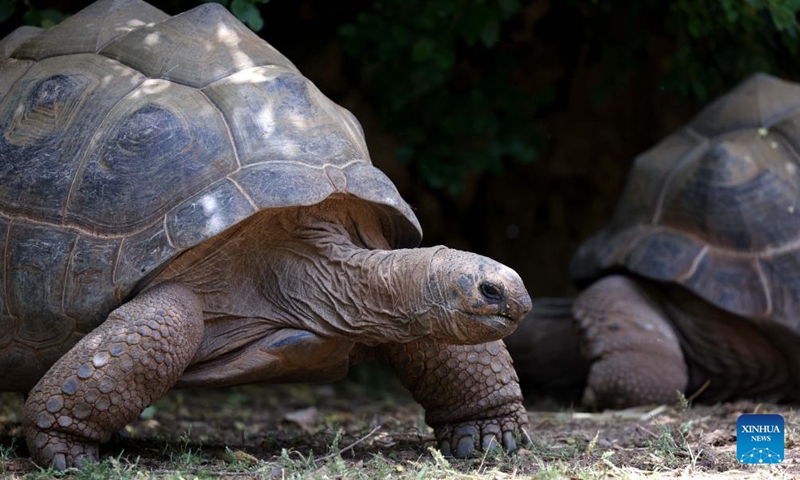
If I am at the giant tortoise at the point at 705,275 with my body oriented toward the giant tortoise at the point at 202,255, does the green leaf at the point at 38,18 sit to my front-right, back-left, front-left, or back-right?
front-right

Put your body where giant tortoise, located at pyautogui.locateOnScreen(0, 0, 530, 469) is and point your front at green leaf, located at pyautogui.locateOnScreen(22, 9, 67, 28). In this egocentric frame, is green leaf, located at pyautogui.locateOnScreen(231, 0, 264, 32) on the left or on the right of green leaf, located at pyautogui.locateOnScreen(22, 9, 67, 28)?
right

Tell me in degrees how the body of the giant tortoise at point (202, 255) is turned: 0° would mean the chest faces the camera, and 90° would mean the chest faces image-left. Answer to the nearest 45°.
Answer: approximately 315°

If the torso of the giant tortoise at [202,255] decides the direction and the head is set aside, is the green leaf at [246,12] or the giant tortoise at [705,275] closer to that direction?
the giant tortoise

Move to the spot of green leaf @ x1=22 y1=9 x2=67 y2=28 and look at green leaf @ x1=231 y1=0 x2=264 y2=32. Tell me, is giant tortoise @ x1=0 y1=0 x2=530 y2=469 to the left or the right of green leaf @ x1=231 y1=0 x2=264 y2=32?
right

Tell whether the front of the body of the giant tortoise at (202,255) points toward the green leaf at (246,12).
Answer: no

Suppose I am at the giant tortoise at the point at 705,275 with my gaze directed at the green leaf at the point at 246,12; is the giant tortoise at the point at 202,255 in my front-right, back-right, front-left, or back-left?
front-left

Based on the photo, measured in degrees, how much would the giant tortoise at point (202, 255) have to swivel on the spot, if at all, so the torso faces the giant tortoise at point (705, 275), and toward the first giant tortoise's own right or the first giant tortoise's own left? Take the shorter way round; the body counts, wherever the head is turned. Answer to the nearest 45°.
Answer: approximately 90° to the first giant tortoise's own left
